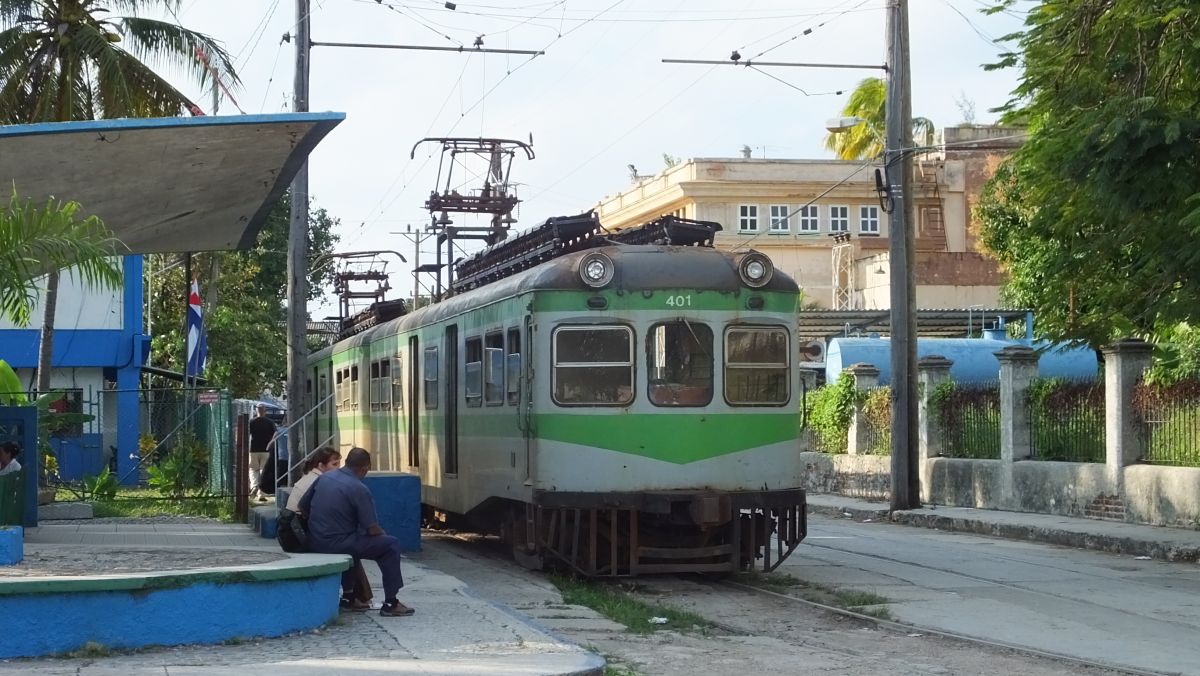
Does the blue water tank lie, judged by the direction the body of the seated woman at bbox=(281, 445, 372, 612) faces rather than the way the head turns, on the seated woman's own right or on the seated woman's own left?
on the seated woman's own left

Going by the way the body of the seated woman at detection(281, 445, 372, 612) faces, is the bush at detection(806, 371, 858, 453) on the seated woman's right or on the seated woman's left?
on the seated woman's left

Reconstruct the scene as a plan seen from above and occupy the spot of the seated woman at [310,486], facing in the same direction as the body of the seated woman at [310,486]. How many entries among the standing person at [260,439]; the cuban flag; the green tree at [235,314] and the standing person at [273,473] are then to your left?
4

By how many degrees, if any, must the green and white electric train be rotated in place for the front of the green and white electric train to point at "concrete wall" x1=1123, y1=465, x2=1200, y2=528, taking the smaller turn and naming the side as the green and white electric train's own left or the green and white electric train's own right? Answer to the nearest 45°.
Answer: approximately 90° to the green and white electric train's own left

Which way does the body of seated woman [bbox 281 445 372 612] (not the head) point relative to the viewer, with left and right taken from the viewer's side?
facing to the right of the viewer

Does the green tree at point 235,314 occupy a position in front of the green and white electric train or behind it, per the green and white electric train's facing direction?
behind

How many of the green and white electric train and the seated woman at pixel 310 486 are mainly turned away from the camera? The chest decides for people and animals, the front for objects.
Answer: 0

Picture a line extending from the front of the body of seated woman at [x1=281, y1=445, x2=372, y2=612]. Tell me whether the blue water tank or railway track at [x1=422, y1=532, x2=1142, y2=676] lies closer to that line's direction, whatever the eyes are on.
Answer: the railway track

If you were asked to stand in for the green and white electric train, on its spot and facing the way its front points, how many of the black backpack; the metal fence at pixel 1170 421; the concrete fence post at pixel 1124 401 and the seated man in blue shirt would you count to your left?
2

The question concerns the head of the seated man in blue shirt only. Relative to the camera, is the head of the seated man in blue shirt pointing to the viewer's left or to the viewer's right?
to the viewer's right

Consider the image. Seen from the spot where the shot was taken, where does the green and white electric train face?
facing the viewer and to the right of the viewer

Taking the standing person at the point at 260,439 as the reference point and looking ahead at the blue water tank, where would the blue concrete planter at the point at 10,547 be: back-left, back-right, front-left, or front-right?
back-right

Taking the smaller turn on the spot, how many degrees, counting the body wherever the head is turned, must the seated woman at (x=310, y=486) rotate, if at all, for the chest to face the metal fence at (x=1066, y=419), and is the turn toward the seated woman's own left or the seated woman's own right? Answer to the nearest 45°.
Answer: approximately 45° to the seated woman's own left

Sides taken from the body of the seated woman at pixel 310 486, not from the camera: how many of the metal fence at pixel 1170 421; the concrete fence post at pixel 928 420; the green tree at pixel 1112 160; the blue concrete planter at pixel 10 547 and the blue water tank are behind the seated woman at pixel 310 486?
1

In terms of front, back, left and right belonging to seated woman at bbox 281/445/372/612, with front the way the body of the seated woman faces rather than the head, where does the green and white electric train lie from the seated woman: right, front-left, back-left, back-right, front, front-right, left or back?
front-left

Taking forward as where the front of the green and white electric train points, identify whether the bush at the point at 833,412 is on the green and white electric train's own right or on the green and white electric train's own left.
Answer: on the green and white electric train's own left
